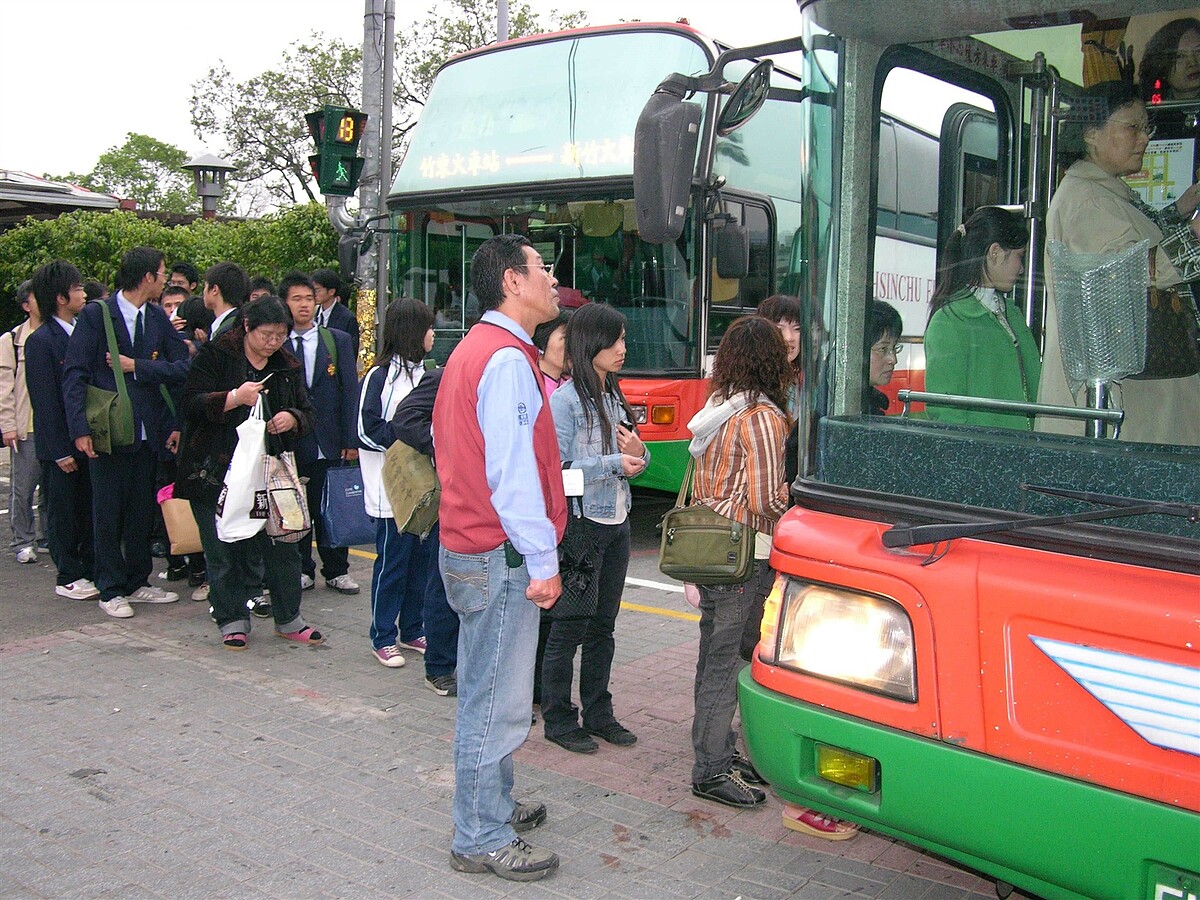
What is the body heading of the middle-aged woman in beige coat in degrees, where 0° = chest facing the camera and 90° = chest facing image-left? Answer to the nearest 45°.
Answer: approximately 270°

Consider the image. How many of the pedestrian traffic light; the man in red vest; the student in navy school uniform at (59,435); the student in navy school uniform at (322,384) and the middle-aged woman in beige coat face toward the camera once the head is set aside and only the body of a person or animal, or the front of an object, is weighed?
2

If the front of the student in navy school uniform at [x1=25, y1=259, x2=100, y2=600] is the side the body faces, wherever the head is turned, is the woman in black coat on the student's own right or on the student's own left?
on the student's own right

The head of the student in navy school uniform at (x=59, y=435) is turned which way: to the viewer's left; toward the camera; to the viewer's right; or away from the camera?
to the viewer's right

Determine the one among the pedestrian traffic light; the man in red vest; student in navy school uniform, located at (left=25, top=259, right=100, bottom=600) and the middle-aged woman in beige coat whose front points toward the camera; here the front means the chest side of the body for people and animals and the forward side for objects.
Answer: the pedestrian traffic light

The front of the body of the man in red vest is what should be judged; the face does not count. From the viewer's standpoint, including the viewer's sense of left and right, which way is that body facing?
facing to the right of the viewer

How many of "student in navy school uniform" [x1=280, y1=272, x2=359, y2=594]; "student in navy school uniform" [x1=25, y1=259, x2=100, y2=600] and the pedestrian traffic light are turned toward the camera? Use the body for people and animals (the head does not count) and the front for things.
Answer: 2

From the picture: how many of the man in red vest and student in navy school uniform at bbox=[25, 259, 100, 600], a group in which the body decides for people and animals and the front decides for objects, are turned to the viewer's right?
2

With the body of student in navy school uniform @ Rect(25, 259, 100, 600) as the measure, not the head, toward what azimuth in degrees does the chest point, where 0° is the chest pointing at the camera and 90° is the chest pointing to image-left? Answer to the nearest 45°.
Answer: approximately 270°
